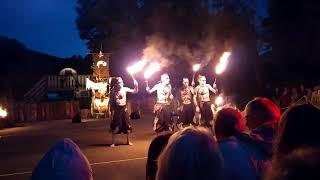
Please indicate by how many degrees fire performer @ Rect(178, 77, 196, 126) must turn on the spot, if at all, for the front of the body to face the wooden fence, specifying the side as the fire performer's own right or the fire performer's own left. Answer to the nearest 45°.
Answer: approximately 135° to the fire performer's own right

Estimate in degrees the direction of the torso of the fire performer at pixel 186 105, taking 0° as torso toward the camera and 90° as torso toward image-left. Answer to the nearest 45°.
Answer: approximately 0°
